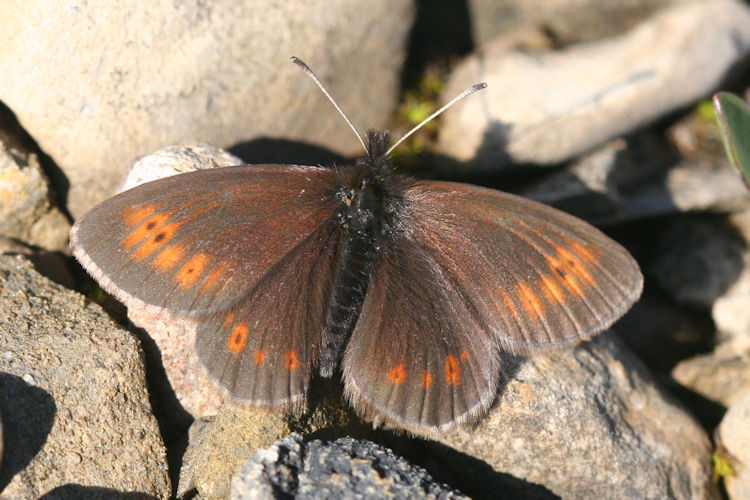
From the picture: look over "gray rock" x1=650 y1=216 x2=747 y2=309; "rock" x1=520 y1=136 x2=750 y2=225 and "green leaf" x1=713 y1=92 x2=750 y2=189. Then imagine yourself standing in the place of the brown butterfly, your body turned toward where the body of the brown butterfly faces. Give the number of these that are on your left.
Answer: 0

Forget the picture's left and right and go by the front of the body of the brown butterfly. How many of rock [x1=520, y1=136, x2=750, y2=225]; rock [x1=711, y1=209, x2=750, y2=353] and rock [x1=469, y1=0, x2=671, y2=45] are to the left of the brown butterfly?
0

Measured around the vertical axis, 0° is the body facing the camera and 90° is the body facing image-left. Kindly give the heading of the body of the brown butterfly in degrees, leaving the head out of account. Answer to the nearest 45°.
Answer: approximately 180°

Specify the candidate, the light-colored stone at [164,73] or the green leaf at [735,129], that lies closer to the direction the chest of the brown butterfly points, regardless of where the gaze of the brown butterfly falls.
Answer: the light-colored stone

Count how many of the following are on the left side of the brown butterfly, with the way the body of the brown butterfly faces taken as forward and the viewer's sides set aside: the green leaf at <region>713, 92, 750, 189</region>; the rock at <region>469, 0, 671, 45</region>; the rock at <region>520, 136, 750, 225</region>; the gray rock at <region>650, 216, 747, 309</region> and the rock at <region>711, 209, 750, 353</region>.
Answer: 0

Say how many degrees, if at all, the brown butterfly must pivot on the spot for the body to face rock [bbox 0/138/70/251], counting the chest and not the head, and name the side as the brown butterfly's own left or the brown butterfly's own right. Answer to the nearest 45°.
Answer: approximately 45° to the brown butterfly's own left

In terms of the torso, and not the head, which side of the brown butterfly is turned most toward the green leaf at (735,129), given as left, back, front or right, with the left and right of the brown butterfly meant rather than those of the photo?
right

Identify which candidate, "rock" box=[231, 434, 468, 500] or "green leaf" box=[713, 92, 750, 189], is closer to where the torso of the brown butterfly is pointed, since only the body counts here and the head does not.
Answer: the green leaf

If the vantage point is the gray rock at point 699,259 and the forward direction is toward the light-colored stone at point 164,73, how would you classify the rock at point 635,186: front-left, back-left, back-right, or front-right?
front-right

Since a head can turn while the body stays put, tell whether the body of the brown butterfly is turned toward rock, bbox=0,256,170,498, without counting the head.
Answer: no

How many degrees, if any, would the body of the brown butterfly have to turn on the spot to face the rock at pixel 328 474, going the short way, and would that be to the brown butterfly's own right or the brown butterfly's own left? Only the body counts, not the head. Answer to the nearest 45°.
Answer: approximately 135° to the brown butterfly's own left

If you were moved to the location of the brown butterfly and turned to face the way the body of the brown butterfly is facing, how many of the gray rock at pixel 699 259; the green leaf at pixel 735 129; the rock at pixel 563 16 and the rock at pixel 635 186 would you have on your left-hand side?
0

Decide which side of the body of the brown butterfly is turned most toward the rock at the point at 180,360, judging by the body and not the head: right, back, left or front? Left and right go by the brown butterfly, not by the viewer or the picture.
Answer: left
